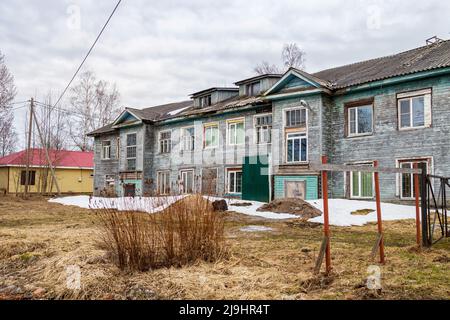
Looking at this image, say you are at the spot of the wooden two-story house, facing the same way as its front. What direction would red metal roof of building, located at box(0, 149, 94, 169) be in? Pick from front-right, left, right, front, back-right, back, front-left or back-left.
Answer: right

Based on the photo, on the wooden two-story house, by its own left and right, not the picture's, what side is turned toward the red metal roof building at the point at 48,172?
right

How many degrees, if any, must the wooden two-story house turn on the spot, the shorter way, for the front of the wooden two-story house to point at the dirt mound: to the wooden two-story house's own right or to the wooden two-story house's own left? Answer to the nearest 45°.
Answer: approximately 45° to the wooden two-story house's own left

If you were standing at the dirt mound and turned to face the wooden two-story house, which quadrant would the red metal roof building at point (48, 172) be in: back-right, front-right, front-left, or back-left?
front-left

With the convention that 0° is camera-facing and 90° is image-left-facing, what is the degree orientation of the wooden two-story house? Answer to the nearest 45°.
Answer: approximately 45°

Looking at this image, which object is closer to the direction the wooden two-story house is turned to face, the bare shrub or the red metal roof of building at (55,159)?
the bare shrub

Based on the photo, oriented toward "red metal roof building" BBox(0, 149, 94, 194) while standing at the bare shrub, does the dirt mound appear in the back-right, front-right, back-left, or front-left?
front-right

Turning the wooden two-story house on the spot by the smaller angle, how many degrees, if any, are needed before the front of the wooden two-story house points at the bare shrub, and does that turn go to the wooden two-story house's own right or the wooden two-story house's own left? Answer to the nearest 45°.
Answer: approximately 45° to the wooden two-story house's own left
